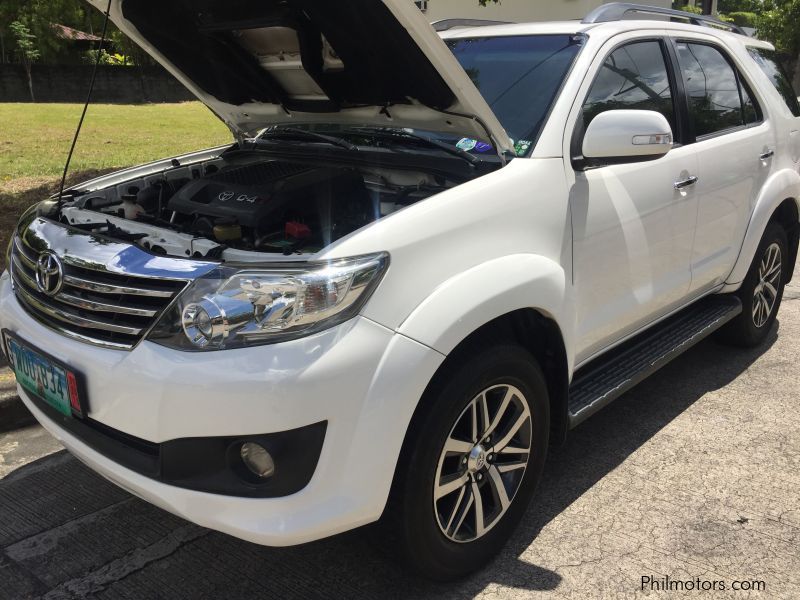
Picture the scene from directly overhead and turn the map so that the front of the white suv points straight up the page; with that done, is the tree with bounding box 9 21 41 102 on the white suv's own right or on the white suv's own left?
on the white suv's own right

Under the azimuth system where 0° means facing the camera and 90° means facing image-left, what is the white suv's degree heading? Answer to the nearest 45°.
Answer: approximately 45°
